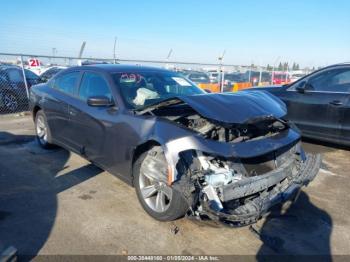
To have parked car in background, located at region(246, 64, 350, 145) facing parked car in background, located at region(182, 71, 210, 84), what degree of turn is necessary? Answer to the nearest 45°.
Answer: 0° — it already faces it

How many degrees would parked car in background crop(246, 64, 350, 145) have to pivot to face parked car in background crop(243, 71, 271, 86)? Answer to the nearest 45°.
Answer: approximately 45° to its right

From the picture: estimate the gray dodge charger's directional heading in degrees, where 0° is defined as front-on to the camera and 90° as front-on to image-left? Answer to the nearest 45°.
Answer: approximately 315°

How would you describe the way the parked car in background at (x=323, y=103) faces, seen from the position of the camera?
facing away from the viewer and to the left of the viewer

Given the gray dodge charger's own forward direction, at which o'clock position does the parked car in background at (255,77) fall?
The parked car in background is roughly at 8 o'clock from the gray dodge charger.

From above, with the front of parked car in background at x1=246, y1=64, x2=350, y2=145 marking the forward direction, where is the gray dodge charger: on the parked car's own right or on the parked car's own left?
on the parked car's own left

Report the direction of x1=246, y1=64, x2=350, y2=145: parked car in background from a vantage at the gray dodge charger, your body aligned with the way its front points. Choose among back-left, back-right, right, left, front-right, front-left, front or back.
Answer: left

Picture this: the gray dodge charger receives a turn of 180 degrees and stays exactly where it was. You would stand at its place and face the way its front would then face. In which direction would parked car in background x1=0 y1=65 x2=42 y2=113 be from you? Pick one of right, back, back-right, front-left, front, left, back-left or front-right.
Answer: front
